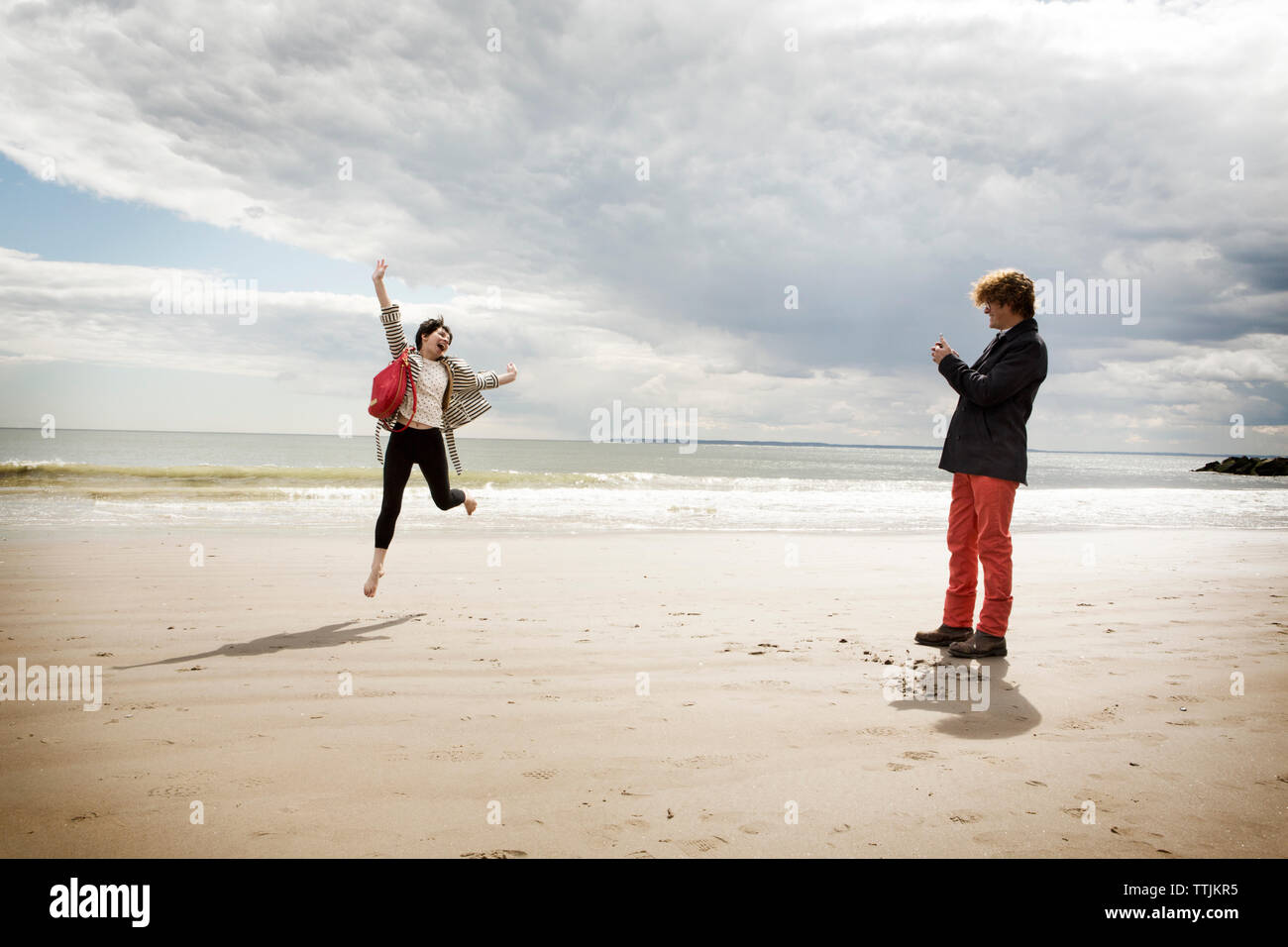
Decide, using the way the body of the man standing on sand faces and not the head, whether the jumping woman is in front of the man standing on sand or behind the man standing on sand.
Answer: in front

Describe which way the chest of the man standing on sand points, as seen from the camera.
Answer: to the viewer's left

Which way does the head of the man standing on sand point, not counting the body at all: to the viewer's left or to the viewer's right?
to the viewer's left
